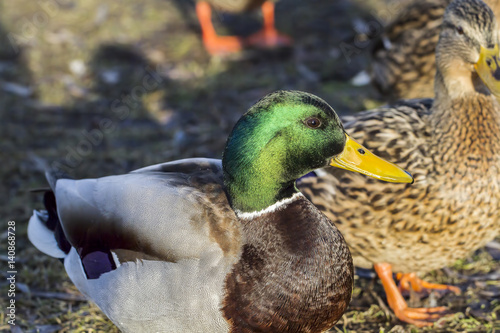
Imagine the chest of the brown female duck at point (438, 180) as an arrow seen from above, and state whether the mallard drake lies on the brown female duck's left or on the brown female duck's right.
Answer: on the brown female duck's right

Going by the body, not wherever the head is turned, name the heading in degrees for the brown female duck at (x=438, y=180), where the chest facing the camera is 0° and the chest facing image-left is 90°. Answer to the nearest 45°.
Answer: approximately 315°

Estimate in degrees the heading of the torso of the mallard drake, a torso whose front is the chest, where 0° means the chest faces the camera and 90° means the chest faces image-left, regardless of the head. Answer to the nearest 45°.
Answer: approximately 270°
